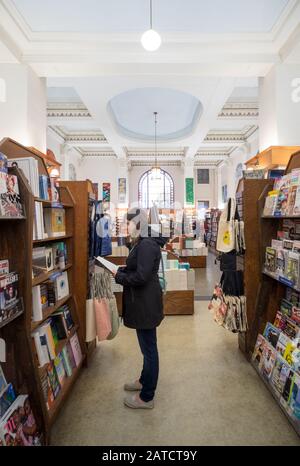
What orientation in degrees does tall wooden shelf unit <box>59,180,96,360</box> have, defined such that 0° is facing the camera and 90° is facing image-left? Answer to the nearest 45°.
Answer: approximately 270°

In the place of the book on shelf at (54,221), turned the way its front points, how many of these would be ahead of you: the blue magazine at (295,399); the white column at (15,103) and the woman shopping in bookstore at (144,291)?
2

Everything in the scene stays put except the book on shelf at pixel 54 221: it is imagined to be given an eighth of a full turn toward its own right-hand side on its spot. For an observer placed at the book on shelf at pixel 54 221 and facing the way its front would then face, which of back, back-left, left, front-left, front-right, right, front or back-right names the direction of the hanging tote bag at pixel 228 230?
left

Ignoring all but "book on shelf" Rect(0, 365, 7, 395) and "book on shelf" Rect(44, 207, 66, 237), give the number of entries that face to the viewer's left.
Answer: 0

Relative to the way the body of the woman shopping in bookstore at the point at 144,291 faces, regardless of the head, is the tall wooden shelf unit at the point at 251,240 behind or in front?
behind

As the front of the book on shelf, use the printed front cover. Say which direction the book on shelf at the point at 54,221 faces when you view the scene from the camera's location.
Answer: facing the viewer and to the right of the viewer

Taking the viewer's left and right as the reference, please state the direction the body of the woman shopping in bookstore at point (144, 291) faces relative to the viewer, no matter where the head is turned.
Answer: facing to the left of the viewer

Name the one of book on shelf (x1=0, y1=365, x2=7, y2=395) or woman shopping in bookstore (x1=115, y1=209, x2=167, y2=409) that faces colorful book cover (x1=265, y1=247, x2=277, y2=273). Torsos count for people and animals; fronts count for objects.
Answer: the book on shelf

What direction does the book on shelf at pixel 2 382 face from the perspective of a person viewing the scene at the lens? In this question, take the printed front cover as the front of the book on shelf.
facing to the right of the viewer

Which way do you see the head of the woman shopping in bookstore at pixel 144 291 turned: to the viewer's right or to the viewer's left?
to the viewer's left

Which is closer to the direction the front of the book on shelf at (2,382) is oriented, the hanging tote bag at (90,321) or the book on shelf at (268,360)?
the book on shelf

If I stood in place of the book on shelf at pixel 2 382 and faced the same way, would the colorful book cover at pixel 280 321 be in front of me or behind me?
in front
